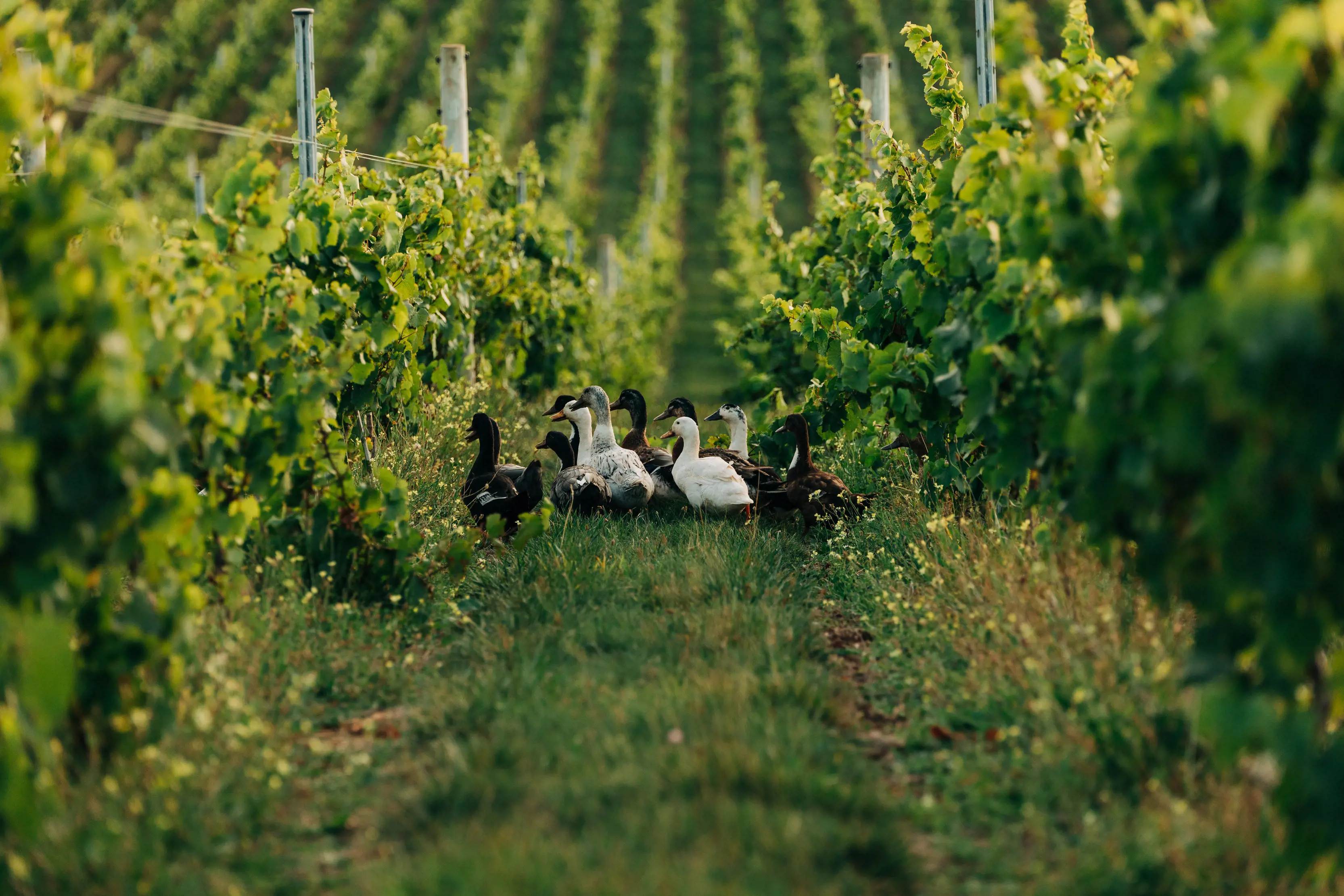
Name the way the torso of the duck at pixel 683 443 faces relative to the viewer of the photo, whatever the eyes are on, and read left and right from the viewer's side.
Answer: facing to the left of the viewer

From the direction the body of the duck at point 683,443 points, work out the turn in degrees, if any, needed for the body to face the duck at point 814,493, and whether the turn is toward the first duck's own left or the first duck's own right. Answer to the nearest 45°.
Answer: approximately 135° to the first duck's own left

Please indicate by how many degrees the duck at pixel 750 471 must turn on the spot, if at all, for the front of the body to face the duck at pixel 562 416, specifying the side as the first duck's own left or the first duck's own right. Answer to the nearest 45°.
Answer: approximately 45° to the first duck's own right

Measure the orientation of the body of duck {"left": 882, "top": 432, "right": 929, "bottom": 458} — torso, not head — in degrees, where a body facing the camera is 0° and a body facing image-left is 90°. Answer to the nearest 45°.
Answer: approximately 90°

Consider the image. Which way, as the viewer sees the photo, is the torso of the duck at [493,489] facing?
to the viewer's left

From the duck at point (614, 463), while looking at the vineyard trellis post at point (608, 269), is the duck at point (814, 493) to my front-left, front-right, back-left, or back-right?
back-right

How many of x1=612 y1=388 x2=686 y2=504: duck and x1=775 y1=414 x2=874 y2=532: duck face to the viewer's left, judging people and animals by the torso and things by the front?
2

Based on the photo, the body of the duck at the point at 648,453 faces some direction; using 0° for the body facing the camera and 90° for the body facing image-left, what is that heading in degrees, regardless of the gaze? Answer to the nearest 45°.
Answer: approximately 90°

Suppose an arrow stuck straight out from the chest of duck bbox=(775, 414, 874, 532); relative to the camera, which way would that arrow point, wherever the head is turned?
to the viewer's left

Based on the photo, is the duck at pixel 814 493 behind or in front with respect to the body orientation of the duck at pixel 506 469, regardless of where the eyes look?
behind

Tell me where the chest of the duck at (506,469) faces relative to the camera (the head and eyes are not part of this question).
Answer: to the viewer's left
